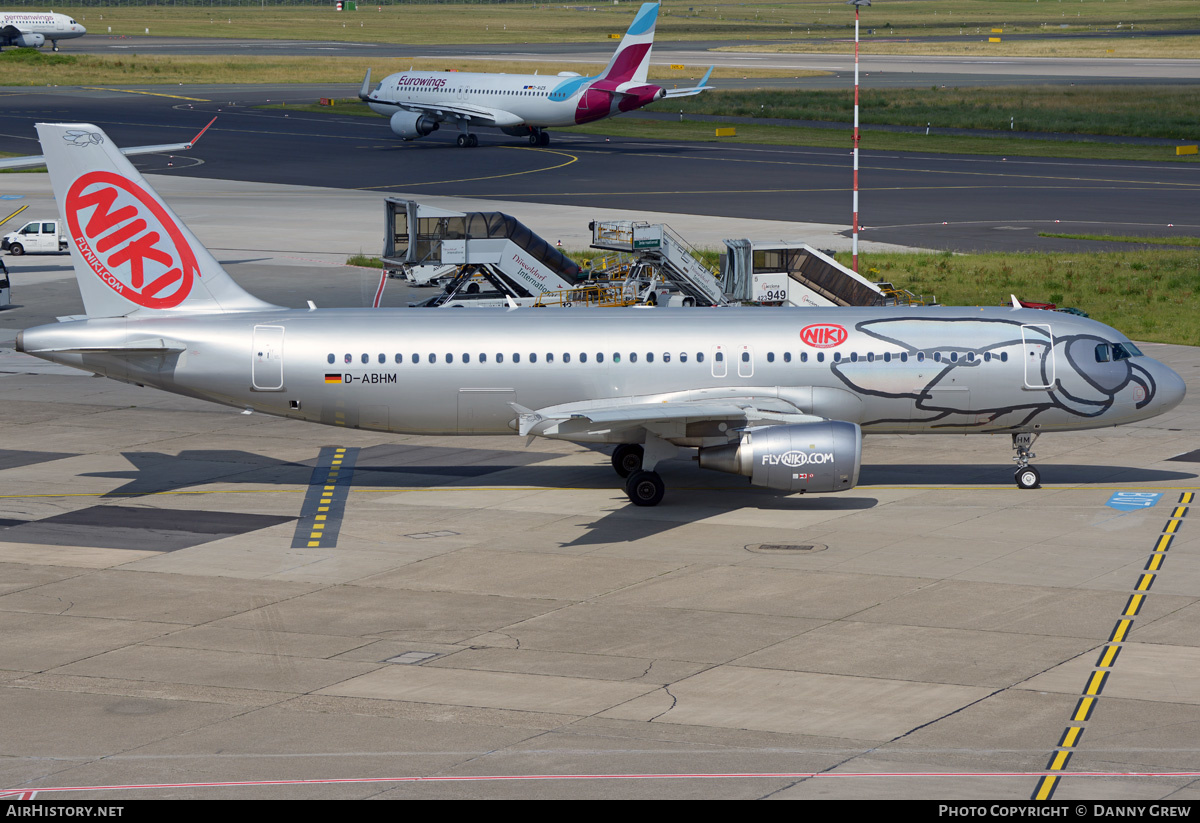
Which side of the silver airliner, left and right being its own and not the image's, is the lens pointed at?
right
